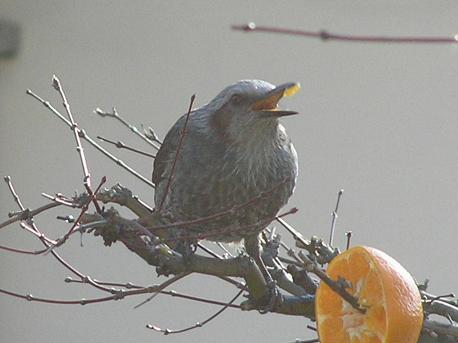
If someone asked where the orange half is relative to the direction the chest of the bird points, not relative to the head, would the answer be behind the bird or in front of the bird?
in front

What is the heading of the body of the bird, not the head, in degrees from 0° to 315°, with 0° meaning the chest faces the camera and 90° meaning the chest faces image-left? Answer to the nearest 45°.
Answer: approximately 315°
